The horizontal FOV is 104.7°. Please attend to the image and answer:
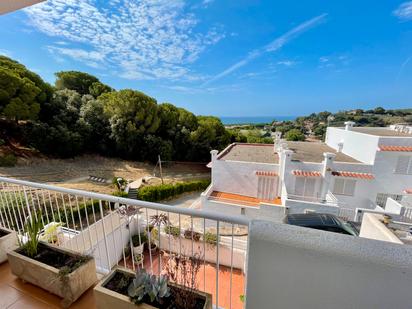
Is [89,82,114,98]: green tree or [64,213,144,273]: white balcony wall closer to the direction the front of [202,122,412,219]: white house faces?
the white balcony wall

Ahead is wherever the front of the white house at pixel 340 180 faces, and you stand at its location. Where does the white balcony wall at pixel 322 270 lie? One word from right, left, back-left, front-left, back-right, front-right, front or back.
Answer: front

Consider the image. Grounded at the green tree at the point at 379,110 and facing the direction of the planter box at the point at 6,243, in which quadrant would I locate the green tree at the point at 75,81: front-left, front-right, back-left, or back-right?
front-right

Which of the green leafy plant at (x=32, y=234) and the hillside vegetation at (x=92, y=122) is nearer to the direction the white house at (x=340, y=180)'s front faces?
the green leafy plant

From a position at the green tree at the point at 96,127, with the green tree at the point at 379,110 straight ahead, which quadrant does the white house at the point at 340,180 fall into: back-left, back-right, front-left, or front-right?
front-right

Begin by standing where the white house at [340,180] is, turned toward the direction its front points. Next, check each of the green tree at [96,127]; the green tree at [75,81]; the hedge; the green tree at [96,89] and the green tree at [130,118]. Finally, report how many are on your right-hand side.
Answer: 5

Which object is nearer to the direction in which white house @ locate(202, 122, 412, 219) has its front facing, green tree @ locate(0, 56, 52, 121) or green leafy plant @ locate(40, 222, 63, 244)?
the green leafy plant

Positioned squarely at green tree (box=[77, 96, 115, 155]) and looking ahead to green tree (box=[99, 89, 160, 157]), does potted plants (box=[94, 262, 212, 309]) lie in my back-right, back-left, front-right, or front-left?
front-right

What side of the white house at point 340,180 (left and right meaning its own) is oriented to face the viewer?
front

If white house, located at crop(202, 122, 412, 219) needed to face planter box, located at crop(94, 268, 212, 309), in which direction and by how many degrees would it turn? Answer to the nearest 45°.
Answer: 0° — it already faces it

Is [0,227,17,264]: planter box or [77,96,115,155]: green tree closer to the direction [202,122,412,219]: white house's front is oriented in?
the planter box

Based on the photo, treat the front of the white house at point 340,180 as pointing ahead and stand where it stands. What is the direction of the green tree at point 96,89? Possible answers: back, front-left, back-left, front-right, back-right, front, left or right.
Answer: right

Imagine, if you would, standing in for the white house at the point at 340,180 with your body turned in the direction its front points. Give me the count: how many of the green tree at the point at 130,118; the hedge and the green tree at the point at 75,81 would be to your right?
3

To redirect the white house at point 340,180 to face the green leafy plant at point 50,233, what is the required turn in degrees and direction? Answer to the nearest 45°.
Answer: approximately 45° to its right

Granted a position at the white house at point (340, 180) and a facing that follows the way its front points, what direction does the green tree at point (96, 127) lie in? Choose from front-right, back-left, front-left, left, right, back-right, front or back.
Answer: right

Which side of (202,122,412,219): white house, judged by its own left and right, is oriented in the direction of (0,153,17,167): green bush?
right
